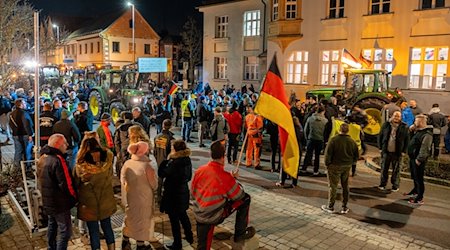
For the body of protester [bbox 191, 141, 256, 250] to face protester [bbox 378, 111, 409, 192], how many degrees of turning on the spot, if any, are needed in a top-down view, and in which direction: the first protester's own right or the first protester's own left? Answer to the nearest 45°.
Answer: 0° — they already face them

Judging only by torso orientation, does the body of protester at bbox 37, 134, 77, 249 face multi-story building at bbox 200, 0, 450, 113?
yes

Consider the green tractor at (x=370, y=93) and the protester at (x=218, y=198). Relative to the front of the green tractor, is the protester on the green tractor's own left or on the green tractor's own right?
on the green tractor's own left

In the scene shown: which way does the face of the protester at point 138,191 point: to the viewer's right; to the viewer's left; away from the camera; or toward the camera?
away from the camera

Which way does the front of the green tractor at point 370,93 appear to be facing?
to the viewer's left

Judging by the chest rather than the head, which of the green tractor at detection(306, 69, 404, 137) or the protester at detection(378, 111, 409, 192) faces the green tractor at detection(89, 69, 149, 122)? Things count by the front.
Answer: the green tractor at detection(306, 69, 404, 137)

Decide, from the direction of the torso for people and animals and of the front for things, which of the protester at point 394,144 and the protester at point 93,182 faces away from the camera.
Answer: the protester at point 93,182

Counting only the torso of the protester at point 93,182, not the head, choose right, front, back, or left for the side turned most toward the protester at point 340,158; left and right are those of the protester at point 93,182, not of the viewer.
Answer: right
